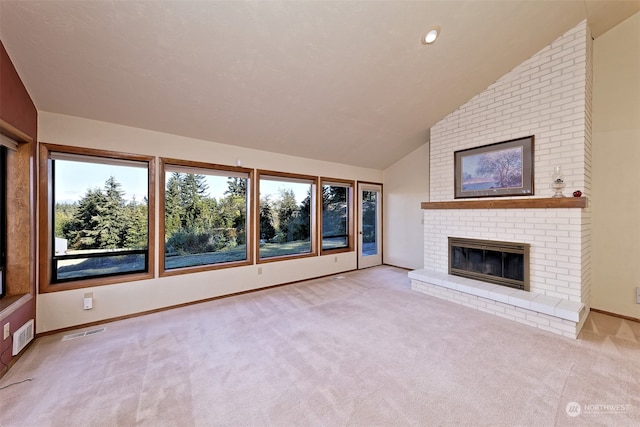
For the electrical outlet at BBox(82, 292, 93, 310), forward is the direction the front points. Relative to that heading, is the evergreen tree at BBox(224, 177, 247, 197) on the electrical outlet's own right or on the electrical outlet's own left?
on the electrical outlet's own left

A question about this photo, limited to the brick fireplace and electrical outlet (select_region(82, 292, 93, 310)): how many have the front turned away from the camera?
0

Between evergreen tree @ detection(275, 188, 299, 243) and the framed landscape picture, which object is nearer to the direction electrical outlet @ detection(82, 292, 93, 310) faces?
the framed landscape picture

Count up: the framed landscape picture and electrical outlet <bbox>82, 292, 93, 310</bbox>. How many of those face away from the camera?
0

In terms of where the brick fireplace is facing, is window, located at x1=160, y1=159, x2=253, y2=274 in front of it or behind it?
in front

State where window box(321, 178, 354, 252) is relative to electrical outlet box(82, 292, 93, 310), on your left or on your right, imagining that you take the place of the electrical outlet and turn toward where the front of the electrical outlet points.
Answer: on your left

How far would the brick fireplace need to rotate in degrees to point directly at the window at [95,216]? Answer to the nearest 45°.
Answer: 0° — it already faces it

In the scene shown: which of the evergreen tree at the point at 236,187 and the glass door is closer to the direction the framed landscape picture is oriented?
the evergreen tree

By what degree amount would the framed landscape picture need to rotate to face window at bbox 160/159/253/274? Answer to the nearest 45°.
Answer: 0° — it already faces it
